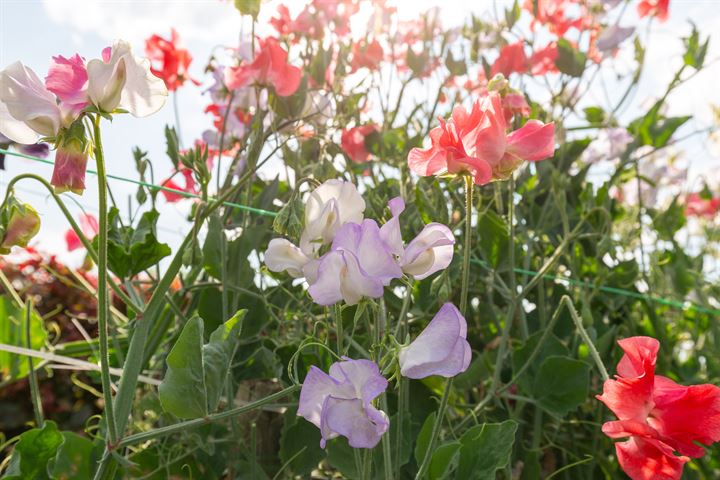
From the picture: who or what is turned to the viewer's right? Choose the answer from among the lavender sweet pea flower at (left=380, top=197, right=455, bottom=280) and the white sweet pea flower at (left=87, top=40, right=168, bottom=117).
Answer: the lavender sweet pea flower

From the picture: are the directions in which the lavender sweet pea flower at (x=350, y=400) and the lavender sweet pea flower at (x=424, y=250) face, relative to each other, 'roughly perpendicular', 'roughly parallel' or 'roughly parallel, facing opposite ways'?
roughly perpendicular

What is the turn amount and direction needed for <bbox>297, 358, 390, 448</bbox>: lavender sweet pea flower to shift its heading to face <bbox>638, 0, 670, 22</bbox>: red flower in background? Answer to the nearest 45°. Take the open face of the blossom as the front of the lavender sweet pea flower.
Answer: approximately 135° to its left

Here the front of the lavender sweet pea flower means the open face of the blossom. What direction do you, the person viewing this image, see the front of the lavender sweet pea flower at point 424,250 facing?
facing to the right of the viewer

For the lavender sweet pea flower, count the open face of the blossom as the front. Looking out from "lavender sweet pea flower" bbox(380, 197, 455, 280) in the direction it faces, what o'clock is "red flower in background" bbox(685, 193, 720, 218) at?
The red flower in background is roughly at 10 o'clock from the lavender sweet pea flower.

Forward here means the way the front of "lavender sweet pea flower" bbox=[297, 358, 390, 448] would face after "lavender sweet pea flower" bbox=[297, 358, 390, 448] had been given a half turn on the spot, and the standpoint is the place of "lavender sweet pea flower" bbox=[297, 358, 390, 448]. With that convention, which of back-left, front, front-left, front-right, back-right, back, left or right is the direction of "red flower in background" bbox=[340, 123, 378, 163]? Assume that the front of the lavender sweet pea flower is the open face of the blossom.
front

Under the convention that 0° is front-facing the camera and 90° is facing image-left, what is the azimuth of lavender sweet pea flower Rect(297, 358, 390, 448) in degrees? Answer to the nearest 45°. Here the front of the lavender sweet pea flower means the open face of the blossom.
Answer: approximately 0°

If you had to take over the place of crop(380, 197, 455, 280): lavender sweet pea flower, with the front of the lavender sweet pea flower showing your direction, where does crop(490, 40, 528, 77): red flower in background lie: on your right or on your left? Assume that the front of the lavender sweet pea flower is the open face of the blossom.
on your left
